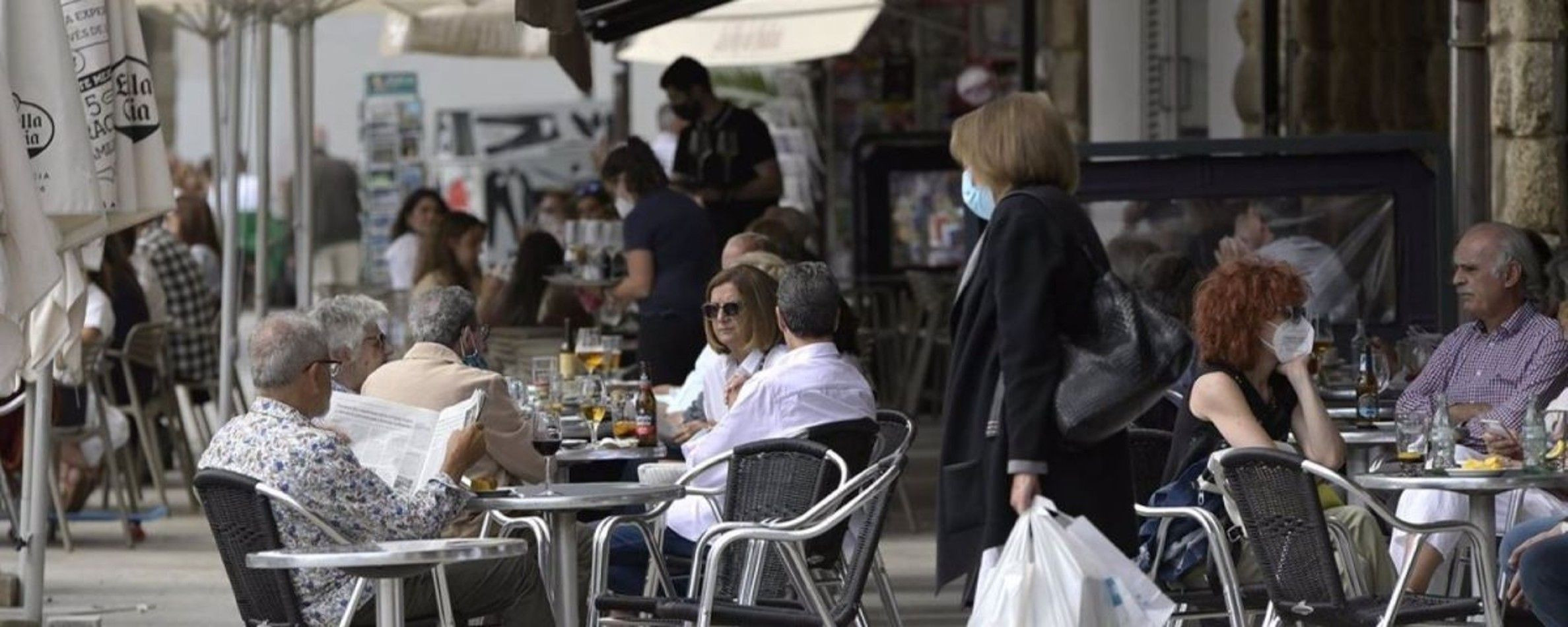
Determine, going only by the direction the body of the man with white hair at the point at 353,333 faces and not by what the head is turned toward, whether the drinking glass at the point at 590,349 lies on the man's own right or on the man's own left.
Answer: on the man's own left

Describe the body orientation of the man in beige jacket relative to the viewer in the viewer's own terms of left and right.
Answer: facing away from the viewer and to the right of the viewer

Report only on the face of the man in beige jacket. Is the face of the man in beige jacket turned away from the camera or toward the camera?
away from the camera

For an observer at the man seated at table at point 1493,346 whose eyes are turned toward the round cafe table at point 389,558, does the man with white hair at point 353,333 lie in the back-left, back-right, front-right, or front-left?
front-right

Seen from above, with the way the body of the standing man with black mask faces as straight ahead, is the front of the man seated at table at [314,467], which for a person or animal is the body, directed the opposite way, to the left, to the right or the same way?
the opposite way

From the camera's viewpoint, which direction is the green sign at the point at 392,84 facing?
toward the camera

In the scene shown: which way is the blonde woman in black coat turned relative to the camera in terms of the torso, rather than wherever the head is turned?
to the viewer's left

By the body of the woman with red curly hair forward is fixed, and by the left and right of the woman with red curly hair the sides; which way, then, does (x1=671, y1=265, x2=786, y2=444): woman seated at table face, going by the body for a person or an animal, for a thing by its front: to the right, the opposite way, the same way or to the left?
to the right

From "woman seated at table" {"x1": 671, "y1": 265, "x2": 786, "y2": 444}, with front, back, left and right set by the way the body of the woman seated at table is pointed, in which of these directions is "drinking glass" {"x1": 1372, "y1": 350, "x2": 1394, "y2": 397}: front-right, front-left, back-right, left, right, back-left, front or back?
back-left

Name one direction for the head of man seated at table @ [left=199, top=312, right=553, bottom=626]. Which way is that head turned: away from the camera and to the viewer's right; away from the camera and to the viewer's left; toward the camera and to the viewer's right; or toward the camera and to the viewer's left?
away from the camera and to the viewer's right

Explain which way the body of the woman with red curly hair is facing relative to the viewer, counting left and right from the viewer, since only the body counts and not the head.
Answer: facing the viewer and to the right of the viewer

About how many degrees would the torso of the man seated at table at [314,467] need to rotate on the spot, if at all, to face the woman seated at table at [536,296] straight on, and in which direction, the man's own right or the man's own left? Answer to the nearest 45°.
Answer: approximately 45° to the man's own left

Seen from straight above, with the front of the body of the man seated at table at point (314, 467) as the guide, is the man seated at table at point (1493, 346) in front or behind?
in front

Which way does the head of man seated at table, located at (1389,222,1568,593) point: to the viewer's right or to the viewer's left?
to the viewer's left

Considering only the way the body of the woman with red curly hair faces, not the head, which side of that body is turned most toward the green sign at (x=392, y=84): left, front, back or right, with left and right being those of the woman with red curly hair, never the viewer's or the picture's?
back

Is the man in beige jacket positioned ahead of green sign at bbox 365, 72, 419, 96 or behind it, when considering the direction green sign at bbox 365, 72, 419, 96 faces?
ahead

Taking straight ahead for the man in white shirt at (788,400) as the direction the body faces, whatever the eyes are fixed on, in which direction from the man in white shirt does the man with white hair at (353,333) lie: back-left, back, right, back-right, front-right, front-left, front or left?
front-left
